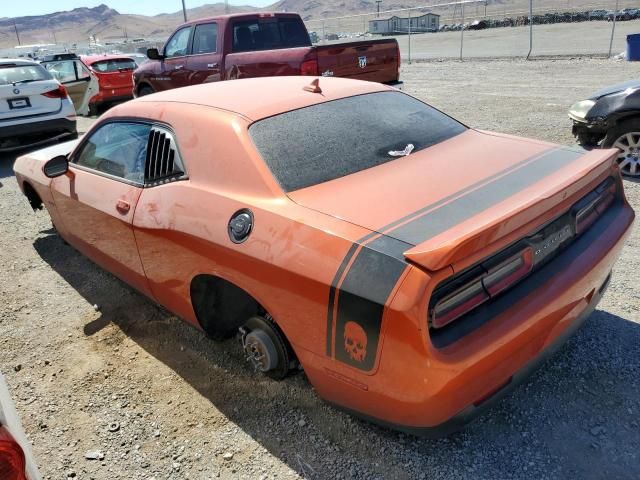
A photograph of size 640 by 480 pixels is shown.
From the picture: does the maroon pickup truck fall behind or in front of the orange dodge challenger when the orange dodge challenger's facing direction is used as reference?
in front

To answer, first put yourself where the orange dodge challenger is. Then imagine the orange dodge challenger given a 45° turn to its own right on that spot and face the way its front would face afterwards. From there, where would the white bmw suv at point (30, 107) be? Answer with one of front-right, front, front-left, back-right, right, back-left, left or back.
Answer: front-left

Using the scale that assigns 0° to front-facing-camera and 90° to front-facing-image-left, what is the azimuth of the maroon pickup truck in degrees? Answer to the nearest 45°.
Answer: approximately 135°

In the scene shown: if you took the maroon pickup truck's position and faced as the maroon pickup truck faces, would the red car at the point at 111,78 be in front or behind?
in front

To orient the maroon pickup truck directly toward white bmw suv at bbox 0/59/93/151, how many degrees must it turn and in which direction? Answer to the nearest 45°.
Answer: approximately 45° to its left

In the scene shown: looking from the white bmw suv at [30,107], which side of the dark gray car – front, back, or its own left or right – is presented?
front

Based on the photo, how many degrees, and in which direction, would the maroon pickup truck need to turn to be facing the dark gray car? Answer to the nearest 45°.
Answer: approximately 180°

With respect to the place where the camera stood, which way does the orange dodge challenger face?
facing away from the viewer and to the left of the viewer

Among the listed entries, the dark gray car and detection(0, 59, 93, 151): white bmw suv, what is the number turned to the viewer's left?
1

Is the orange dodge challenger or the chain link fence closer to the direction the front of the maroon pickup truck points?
the chain link fence

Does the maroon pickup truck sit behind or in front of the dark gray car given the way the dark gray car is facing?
in front

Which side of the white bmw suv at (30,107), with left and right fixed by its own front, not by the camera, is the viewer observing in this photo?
back

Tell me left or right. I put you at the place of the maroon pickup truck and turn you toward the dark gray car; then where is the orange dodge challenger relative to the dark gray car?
right

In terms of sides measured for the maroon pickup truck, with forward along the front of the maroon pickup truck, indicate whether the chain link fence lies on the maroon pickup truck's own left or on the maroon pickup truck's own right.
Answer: on the maroon pickup truck's own right

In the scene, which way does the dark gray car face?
to the viewer's left

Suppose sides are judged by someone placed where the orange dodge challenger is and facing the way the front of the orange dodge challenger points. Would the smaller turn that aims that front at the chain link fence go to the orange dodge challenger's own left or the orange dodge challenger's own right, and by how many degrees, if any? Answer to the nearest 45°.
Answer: approximately 45° to the orange dodge challenger's own right
